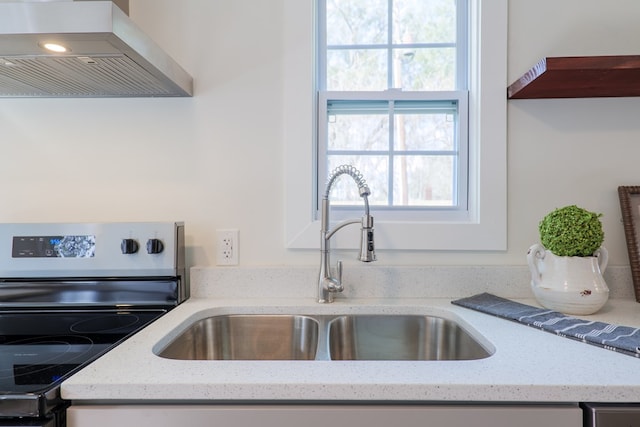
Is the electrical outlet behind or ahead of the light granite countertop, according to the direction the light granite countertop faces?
behind

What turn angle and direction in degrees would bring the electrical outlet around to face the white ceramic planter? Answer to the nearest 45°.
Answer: approximately 45° to its left

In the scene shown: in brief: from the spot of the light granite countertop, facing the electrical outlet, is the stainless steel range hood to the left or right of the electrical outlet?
left

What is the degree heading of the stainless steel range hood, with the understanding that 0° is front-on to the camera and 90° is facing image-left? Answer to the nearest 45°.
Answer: approximately 0°

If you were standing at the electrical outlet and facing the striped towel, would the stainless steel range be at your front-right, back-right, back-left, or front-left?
back-right

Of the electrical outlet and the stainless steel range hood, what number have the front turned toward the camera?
2

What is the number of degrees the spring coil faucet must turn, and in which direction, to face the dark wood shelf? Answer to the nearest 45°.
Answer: approximately 45° to its left

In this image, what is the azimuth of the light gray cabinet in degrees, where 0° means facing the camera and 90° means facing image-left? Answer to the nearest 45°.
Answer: approximately 0°

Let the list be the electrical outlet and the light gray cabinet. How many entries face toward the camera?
2

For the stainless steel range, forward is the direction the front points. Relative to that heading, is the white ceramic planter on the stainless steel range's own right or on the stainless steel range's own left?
on the stainless steel range's own left
